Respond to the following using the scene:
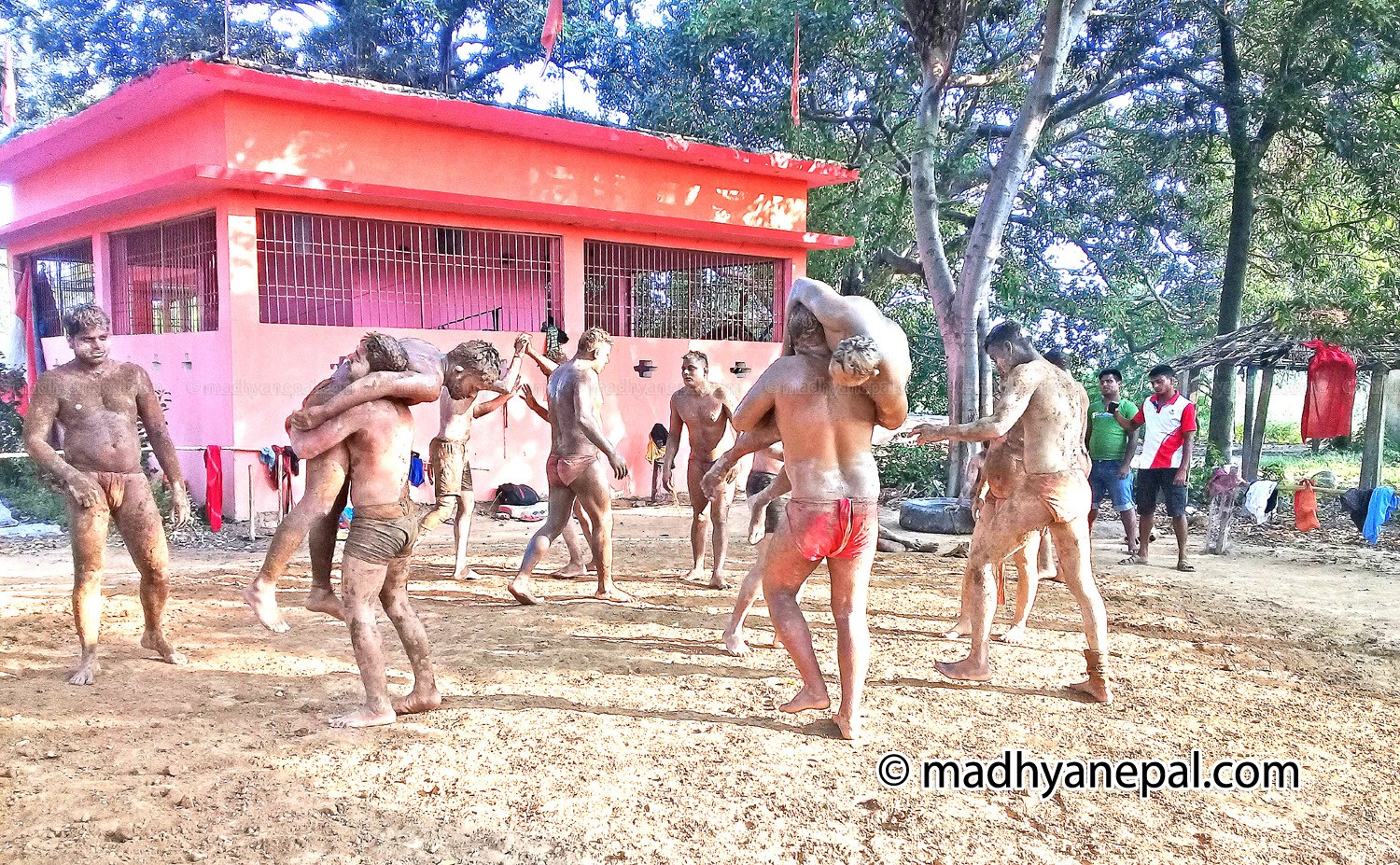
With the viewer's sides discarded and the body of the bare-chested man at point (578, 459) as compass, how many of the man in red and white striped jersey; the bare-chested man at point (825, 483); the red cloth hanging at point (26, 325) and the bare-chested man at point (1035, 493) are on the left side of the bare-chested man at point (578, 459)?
1

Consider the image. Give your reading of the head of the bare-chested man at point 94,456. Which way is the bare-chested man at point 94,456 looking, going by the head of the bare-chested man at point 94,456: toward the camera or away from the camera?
toward the camera

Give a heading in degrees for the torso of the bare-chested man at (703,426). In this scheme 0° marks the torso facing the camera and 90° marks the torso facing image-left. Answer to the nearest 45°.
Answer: approximately 45°

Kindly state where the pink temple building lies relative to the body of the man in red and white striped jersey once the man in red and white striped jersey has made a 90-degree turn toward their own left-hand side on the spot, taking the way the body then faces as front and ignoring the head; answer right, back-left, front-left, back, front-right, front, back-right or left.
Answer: back-right

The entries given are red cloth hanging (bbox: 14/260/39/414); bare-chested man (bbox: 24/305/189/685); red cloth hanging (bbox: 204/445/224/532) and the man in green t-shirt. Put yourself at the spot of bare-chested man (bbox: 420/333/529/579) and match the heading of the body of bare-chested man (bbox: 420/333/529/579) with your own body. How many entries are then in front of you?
1

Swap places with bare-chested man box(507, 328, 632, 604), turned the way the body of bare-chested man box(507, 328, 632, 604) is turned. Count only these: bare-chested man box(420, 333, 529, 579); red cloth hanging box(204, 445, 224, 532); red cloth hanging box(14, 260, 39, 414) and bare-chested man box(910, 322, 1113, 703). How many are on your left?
3

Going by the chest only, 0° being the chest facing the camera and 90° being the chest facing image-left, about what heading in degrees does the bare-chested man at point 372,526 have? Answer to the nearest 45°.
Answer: approximately 135°

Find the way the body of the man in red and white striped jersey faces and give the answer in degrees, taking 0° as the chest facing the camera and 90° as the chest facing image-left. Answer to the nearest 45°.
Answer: approximately 45°

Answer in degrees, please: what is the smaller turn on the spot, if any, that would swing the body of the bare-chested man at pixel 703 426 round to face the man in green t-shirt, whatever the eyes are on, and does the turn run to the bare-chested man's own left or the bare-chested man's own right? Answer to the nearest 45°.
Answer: approximately 135° to the bare-chested man's own left

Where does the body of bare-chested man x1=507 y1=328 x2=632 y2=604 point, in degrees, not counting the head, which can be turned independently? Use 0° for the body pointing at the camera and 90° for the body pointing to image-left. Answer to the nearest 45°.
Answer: approximately 225°

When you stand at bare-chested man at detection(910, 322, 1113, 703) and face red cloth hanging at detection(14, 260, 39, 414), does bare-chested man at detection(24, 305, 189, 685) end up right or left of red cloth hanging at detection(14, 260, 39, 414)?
left
